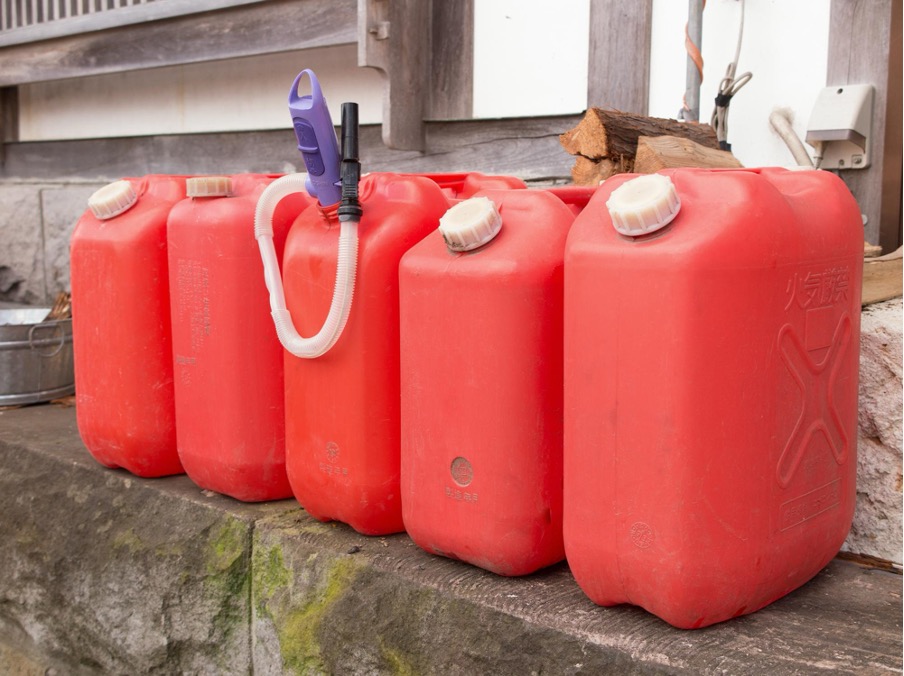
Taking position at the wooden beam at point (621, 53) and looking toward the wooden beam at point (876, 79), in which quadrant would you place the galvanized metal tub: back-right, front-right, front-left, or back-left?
back-right

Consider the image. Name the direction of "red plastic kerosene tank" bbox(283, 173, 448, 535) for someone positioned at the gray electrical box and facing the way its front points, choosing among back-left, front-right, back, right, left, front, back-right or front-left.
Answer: front

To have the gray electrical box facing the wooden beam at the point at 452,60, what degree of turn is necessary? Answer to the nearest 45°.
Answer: approximately 90° to its right

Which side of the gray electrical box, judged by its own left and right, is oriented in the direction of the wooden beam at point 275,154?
right

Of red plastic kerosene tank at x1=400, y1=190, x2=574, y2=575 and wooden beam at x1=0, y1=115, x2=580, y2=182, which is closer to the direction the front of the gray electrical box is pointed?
the red plastic kerosene tank

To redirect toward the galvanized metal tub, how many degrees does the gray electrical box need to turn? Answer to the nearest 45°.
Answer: approximately 45° to its right

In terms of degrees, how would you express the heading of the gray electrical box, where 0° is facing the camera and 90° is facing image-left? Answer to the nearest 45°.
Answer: approximately 45°

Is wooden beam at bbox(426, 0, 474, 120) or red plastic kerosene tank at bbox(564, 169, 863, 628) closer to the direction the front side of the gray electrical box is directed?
the red plastic kerosene tank

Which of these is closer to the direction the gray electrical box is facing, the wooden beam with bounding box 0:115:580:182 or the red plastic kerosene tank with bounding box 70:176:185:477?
the red plastic kerosene tank

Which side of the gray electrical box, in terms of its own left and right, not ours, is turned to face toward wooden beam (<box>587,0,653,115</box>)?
right

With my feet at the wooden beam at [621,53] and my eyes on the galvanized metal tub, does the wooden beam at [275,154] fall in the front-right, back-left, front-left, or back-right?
front-right

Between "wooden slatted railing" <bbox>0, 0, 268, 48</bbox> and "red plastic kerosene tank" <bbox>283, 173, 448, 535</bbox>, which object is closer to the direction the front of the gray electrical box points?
the red plastic kerosene tank

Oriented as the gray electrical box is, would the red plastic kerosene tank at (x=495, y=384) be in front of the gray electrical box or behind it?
in front

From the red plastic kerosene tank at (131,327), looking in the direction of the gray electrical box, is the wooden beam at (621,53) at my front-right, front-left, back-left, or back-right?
front-left

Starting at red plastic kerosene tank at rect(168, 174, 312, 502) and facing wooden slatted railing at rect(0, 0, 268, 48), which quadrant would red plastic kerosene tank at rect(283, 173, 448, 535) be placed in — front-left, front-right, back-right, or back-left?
back-right
